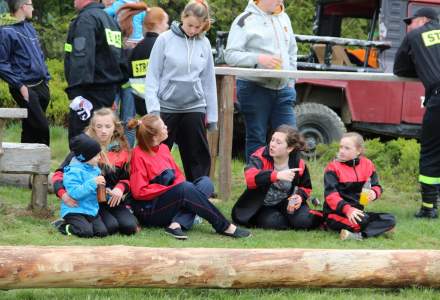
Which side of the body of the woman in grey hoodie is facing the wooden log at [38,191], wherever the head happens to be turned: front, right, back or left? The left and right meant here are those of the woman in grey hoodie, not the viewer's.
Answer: right

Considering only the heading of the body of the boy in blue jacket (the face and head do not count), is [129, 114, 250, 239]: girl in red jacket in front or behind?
in front

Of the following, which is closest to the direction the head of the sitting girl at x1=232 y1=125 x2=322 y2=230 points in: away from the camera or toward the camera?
toward the camera

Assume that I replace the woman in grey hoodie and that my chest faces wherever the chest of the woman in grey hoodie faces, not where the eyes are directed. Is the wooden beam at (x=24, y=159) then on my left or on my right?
on my right

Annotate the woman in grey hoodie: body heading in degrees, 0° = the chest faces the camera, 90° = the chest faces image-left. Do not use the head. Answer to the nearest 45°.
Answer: approximately 0°

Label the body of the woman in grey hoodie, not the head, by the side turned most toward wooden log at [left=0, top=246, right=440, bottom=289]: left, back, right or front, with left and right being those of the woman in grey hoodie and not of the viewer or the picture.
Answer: front

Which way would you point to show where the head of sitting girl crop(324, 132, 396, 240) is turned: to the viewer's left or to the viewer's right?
to the viewer's left

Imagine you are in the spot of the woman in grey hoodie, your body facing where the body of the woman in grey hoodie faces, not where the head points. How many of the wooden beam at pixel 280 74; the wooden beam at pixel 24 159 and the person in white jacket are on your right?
1

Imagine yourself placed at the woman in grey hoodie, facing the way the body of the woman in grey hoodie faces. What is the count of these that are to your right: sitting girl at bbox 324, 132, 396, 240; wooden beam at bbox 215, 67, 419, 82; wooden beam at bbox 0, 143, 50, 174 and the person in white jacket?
1
